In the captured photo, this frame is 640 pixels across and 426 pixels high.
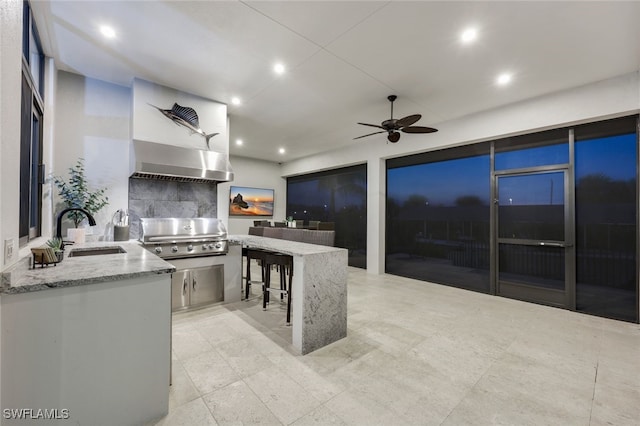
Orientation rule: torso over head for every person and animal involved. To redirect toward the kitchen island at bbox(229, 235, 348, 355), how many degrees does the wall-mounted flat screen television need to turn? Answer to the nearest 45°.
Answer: approximately 45° to its right

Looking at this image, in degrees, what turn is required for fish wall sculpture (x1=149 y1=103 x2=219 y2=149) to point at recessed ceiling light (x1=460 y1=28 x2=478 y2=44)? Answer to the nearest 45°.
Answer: approximately 135° to its left

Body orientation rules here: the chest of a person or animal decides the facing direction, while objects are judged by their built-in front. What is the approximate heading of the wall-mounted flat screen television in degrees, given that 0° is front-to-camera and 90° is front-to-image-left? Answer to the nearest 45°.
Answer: approximately 315°

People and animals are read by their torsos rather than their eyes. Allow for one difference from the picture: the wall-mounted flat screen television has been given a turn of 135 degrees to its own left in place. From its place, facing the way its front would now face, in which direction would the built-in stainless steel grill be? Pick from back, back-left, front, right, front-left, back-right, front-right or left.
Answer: back

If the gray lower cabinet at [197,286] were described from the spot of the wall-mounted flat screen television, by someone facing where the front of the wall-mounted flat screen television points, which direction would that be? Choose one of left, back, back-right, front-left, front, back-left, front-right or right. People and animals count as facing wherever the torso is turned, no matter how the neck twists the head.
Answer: front-right

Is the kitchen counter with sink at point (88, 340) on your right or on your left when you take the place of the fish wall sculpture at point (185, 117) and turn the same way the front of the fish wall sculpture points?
on your left

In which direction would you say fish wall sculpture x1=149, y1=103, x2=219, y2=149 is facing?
to the viewer's left
